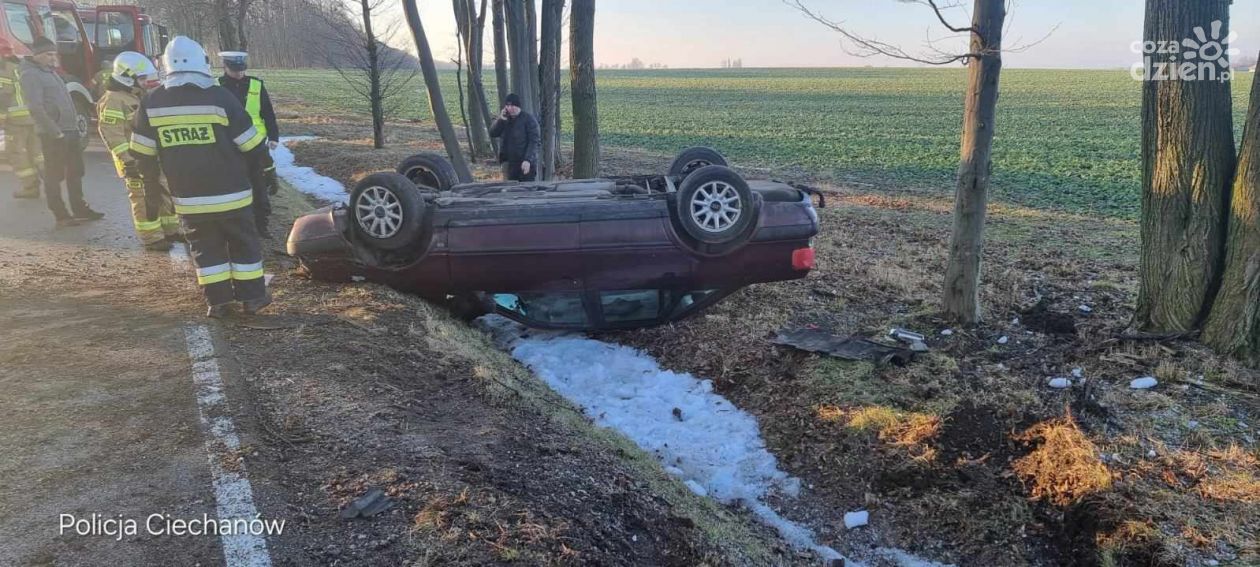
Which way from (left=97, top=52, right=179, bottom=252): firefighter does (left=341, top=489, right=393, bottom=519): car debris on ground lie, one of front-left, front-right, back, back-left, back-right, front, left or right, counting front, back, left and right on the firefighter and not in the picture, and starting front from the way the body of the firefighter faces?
right

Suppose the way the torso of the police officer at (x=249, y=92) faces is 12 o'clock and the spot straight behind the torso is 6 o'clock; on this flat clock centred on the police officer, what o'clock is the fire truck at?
The fire truck is roughly at 4 o'clock from the police officer.

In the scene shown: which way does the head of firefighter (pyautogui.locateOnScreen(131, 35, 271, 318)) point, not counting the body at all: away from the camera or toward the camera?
away from the camera

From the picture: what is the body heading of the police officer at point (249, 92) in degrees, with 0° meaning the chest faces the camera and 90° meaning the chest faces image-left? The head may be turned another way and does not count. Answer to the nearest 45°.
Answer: approximately 45°

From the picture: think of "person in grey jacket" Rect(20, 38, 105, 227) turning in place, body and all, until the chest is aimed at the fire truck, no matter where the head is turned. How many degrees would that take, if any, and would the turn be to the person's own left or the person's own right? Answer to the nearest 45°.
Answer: approximately 135° to the person's own left

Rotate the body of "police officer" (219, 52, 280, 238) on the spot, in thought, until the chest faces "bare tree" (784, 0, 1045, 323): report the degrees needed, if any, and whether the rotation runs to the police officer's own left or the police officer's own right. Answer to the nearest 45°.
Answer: approximately 90° to the police officer's own left

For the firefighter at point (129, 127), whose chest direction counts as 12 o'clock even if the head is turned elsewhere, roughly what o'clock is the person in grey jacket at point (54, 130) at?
The person in grey jacket is roughly at 8 o'clock from the firefighter.

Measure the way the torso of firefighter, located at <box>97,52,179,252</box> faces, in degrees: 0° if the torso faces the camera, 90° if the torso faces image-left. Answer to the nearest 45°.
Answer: approximately 270°

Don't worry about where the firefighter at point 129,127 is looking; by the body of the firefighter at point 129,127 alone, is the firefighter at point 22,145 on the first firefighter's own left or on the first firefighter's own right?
on the first firefighter's own left

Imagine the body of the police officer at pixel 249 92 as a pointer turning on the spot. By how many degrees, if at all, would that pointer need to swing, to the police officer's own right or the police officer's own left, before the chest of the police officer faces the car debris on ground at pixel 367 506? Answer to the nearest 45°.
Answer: approximately 45° to the police officer's own left

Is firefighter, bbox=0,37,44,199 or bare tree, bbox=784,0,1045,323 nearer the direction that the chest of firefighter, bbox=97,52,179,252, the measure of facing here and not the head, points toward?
the bare tree
